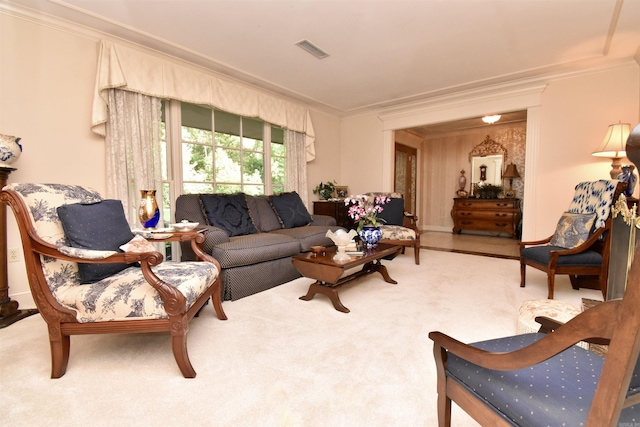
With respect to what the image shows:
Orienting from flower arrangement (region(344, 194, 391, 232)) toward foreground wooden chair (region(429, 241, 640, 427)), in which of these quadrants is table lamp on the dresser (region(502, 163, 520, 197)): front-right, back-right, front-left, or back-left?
back-left

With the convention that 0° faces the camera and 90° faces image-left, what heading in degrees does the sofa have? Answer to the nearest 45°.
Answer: approximately 315°

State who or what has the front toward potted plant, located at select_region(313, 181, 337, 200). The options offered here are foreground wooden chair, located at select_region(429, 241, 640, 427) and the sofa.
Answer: the foreground wooden chair

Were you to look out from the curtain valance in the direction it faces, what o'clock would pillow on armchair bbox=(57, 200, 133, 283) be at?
The pillow on armchair is roughly at 2 o'clock from the curtain valance.

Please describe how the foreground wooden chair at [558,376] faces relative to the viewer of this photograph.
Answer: facing away from the viewer and to the left of the viewer
